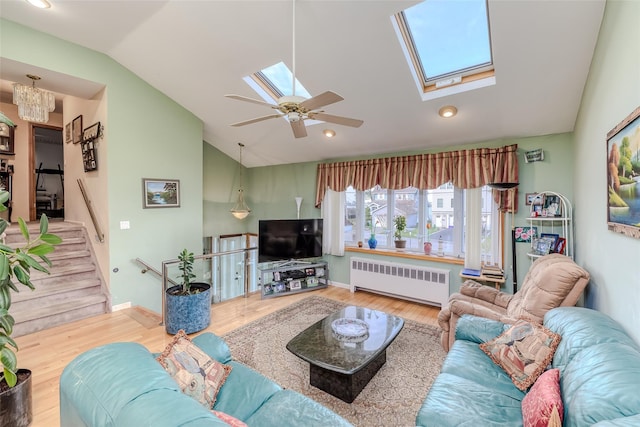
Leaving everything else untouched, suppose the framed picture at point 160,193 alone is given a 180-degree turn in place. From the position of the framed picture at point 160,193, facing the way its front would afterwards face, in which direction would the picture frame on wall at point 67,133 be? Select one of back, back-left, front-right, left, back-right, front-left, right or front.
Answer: front

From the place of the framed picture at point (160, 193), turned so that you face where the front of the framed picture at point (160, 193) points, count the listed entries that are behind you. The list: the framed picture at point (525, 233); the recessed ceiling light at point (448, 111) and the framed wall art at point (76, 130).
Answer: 1

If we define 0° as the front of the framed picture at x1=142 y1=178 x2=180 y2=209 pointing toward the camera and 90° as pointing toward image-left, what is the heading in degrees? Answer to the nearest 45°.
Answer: approximately 315°

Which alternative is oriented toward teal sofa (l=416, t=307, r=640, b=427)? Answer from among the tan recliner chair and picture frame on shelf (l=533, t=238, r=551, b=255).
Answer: the picture frame on shelf

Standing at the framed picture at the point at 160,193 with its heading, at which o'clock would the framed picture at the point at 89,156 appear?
the framed picture at the point at 89,156 is roughly at 5 o'clock from the framed picture at the point at 160,193.

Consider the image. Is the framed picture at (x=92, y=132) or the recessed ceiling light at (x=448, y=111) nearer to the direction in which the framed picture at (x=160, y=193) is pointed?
the recessed ceiling light

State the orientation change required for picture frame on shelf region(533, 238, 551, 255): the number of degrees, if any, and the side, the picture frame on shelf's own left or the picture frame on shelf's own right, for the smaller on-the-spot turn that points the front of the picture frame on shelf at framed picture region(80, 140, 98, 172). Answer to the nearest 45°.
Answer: approximately 45° to the picture frame on shelf's own right

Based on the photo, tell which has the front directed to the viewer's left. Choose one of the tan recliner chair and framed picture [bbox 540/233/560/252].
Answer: the tan recliner chair

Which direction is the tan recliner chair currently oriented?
to the viewer's left

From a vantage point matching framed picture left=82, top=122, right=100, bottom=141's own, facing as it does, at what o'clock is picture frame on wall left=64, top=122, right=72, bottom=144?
The picture frame on wall is roughly at 4 o'clock from the framed picture.

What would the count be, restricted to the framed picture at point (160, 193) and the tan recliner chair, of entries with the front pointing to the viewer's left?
1

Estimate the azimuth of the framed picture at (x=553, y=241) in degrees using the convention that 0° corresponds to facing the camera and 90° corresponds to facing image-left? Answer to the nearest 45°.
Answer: approximately 0°
